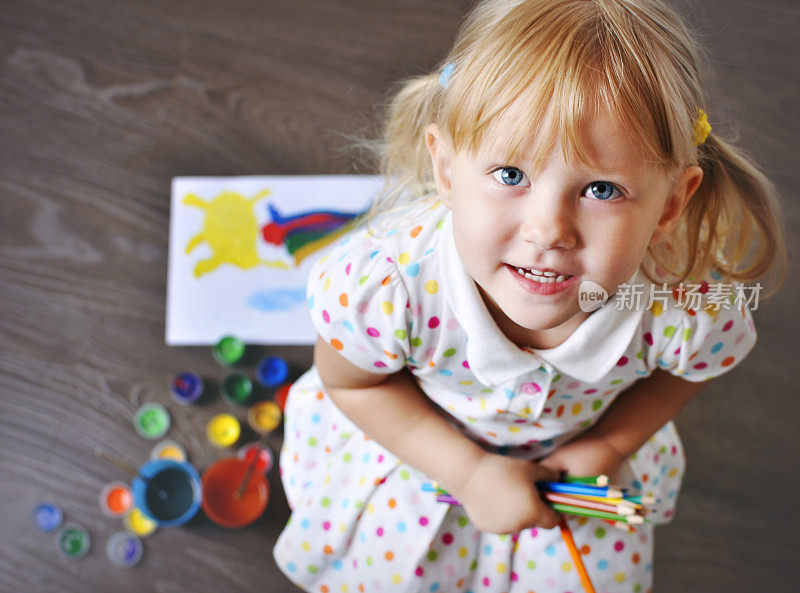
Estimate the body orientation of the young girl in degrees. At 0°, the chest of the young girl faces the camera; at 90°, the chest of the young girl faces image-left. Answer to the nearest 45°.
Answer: approximately 0°

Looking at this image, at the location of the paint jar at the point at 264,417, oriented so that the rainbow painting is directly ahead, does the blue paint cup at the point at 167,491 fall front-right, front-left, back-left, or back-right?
back-left
